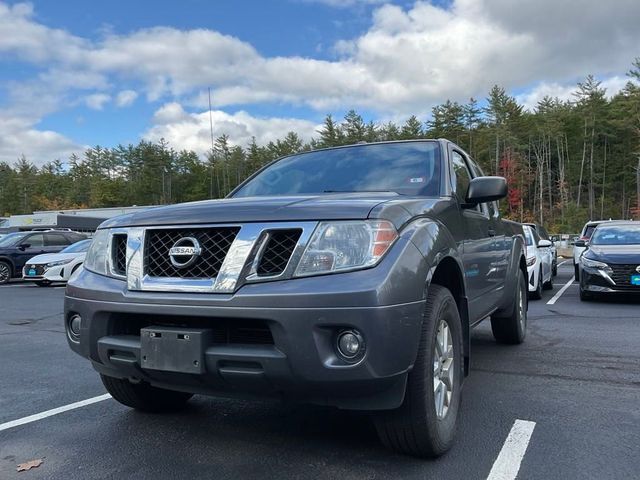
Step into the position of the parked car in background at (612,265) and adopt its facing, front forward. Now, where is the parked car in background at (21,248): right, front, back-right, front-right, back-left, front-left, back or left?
right

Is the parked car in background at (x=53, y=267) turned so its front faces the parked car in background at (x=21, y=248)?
no

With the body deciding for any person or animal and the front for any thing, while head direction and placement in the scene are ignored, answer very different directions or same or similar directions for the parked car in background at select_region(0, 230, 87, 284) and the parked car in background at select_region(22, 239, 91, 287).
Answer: same or similar directions

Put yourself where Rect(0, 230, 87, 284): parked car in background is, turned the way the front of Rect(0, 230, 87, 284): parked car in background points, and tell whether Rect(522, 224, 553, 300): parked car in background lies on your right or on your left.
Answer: on your left

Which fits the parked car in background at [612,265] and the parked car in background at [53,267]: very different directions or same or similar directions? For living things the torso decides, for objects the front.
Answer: same or similar directions

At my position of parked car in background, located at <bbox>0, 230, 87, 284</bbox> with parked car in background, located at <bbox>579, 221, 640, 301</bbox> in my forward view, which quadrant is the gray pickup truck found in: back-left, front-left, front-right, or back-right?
front-right

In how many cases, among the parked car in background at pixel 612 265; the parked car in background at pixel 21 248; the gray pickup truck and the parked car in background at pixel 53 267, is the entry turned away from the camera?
0

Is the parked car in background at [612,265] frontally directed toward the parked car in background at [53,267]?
no

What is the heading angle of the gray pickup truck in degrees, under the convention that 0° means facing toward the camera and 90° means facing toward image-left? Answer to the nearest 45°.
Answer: approximately 45°

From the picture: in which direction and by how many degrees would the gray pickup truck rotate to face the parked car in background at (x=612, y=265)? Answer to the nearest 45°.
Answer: approximately 180°

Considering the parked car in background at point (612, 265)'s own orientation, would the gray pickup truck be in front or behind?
in front

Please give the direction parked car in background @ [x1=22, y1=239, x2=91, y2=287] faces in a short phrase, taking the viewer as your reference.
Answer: facing the viewer and to the left of the viewer

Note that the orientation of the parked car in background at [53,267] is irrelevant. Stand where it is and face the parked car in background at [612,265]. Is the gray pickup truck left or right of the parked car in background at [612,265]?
right

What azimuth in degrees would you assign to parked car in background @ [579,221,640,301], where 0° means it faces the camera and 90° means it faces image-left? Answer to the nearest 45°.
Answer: approximately 0°

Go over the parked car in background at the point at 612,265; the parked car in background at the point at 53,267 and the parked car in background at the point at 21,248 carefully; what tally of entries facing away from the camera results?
0

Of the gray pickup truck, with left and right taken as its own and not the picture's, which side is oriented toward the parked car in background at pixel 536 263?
back

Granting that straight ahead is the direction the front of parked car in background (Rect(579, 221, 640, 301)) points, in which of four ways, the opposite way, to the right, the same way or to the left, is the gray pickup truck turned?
the same way
